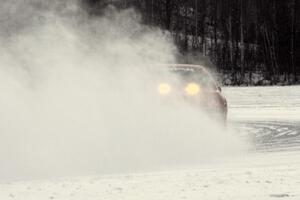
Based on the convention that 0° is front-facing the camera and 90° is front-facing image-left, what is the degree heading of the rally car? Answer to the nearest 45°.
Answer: approximately 45°
